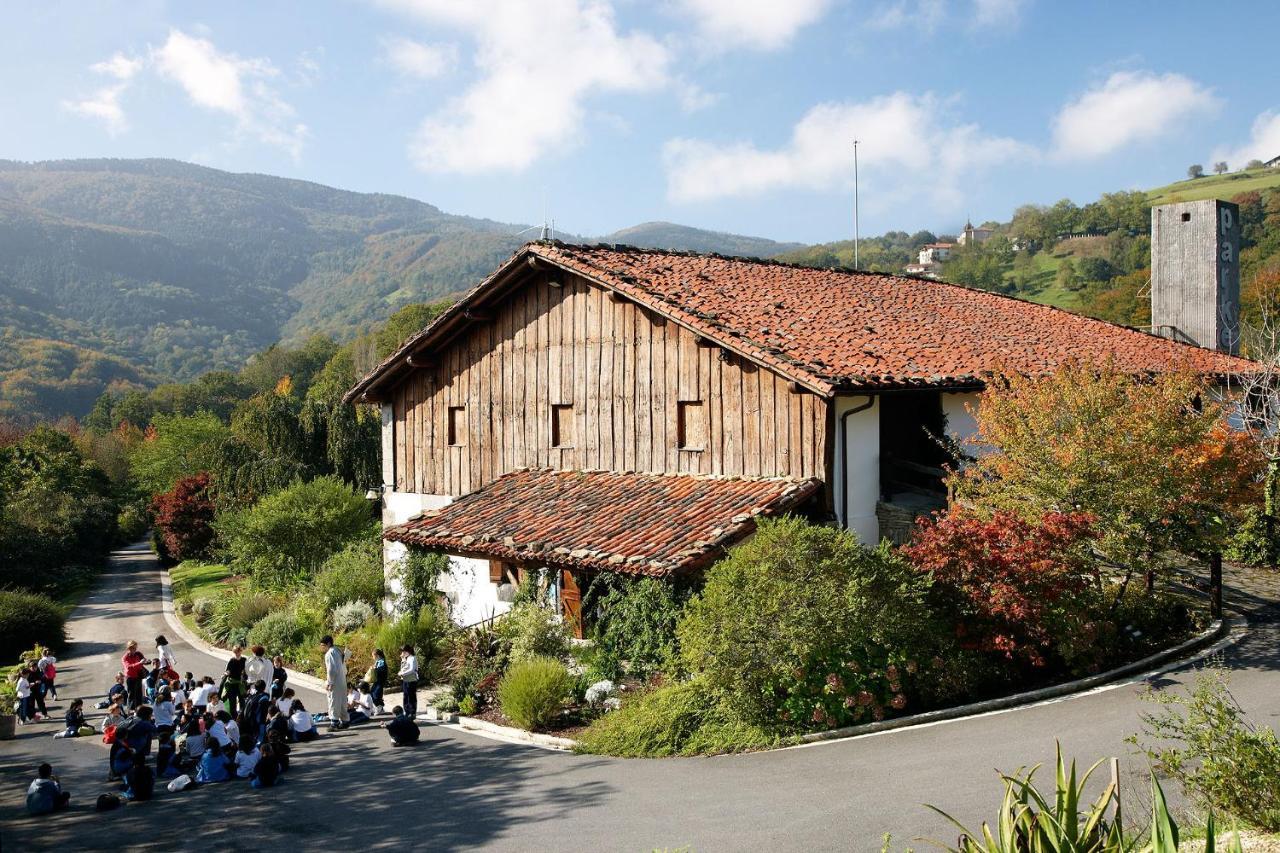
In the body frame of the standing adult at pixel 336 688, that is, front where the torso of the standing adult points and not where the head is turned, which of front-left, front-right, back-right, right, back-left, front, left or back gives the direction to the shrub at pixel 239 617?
right

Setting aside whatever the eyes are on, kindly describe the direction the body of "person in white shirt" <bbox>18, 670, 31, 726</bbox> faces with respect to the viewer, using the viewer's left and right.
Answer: facing to the right of the viewer

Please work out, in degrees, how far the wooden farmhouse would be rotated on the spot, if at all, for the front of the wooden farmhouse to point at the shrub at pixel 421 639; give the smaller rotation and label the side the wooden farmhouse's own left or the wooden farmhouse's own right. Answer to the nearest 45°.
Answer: approximately 45° to the wooden farmhouse's own right

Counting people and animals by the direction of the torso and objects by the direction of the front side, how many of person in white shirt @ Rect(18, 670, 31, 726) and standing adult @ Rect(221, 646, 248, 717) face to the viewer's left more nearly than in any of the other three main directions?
0

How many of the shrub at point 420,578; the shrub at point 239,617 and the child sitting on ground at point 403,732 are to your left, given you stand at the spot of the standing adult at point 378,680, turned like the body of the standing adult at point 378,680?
1

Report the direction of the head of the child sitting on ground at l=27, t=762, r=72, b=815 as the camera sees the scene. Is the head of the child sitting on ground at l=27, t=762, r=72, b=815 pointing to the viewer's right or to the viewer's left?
to the viewer's right

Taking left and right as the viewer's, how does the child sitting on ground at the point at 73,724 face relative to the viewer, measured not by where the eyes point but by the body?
facing to the right of the viewer

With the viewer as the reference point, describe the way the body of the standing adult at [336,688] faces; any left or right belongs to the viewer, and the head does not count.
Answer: facing to the left of the viewer

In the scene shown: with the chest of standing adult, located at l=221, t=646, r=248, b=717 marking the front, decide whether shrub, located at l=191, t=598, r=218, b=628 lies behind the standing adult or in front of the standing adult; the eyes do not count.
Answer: behind

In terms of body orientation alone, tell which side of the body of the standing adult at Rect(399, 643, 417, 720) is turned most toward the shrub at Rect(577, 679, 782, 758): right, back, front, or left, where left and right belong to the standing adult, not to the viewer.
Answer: back

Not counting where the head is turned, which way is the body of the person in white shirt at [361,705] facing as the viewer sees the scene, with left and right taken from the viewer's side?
facing to the left of the viewer

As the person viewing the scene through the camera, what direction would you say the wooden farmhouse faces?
facing the viewer and to the left of the viewer
